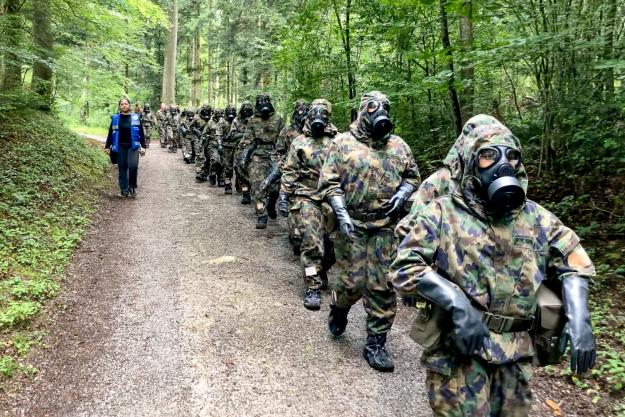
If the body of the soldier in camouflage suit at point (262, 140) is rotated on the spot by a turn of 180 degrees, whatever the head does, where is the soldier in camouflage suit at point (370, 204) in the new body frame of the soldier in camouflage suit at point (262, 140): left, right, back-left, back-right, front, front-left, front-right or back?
back

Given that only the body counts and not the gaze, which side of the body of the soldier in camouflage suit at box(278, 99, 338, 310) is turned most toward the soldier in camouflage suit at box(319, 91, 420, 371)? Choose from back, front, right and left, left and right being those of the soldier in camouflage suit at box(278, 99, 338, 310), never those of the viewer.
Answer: front

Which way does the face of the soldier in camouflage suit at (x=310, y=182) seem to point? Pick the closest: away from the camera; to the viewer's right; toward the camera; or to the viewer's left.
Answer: toward the camera

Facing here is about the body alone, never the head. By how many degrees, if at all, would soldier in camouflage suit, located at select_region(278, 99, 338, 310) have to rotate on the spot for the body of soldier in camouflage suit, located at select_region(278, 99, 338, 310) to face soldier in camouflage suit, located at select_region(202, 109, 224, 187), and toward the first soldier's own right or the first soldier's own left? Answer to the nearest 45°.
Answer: approximately 180°

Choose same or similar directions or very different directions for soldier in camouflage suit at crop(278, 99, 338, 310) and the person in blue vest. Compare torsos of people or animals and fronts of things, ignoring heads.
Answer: same or similar directions

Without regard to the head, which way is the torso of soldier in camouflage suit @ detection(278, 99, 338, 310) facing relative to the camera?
toward the camera

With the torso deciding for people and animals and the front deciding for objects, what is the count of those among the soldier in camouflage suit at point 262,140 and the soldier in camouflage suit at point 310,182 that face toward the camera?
2

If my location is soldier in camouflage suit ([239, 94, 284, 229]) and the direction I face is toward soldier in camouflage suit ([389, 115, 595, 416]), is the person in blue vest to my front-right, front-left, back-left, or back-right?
back-right

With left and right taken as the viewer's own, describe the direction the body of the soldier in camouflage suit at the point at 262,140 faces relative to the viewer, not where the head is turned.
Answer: facing the viewer

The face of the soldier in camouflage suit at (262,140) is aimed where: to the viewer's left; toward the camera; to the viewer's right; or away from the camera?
toward the camera

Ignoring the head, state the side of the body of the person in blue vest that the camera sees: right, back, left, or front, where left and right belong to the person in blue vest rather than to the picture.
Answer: front
